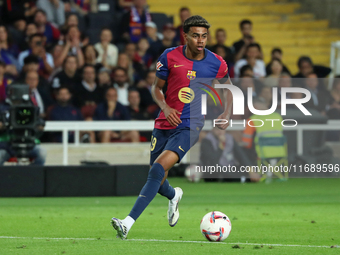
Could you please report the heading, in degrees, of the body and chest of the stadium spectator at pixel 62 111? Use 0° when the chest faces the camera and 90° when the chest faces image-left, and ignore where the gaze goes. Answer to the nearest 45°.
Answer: approximately 0°

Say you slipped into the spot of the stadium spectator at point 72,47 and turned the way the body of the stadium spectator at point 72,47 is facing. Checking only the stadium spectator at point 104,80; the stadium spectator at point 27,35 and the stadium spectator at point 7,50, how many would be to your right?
2

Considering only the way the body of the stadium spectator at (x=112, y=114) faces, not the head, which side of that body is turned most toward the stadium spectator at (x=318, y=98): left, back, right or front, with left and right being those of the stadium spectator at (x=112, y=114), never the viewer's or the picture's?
left

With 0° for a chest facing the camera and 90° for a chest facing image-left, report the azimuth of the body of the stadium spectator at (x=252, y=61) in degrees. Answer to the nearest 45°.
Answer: approximately 0°

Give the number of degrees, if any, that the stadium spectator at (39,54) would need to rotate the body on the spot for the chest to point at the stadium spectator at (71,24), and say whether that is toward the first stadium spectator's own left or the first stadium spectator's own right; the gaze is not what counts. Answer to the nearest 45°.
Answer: approximately 135° to the first stadium spectator's own left

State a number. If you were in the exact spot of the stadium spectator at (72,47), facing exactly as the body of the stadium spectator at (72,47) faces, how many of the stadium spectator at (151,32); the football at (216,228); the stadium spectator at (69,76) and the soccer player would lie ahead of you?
3

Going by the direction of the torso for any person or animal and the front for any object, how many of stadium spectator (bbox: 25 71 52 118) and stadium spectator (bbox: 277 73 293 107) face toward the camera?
2

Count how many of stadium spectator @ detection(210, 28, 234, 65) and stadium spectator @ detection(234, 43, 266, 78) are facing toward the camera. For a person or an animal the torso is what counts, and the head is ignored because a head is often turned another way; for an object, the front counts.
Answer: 2
